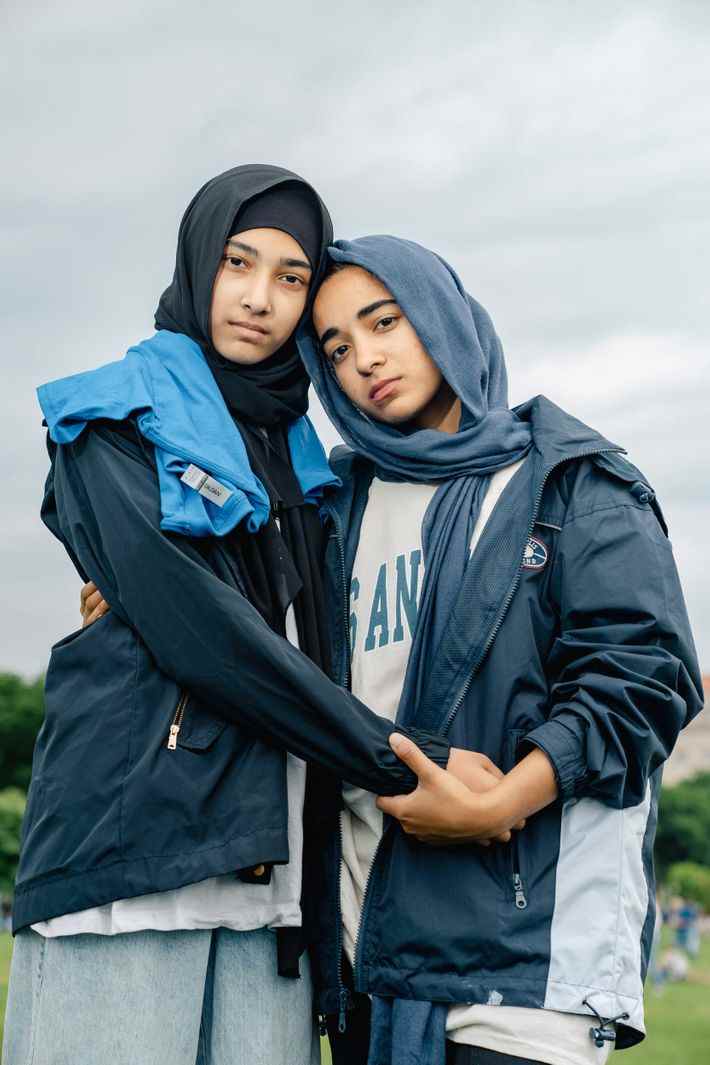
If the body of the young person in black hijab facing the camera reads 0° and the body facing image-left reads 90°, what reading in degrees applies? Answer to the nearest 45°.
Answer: approximately 315°

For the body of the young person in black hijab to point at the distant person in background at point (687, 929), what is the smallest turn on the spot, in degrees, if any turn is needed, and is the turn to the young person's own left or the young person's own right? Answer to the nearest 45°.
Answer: approximately 135° to the young person's own left
